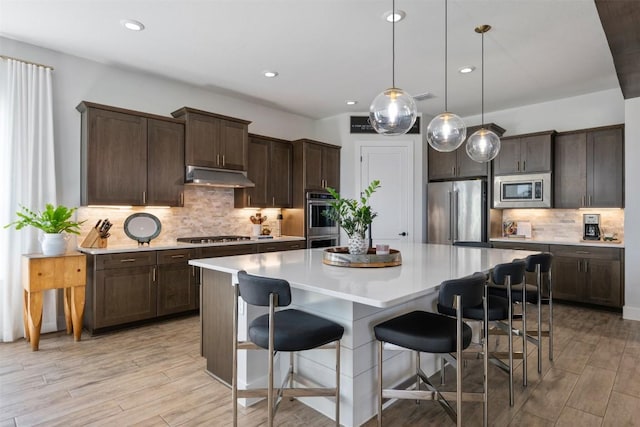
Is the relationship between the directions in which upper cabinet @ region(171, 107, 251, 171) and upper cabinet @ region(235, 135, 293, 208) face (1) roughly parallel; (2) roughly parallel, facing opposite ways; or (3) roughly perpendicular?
roughly parallel

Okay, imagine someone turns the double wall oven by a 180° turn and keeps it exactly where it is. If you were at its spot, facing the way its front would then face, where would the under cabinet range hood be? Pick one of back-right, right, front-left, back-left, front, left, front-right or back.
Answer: left

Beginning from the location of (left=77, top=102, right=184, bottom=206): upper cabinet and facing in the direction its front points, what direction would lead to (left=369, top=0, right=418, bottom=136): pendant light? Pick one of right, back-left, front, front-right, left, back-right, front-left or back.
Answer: front

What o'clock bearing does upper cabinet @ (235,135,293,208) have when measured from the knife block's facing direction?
The upper cabinet is roughly at 10 o'clock from the knife block.

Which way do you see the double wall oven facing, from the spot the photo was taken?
facing the viewer and to the right of the viewer

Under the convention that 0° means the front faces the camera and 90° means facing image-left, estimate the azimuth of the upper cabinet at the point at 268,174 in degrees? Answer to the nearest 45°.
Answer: approximately 315°

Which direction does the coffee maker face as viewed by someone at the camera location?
facing the viewer

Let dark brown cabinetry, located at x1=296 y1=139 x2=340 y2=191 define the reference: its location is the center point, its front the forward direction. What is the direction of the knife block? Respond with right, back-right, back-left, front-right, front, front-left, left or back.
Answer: right

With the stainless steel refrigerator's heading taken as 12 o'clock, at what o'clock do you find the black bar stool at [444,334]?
The black bar stool is roughly at 12 o'clock from the stainless steel refrigerator.

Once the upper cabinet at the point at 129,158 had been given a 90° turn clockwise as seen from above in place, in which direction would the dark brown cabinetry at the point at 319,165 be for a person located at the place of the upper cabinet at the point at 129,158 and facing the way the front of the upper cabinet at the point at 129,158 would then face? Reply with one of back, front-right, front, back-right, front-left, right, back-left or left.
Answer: back-left

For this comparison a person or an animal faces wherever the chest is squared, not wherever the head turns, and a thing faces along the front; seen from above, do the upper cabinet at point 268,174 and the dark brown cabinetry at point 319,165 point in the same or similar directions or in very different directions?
same or similar directions

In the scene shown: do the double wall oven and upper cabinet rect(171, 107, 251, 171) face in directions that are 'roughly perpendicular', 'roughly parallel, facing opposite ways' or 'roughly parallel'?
roughly parallel

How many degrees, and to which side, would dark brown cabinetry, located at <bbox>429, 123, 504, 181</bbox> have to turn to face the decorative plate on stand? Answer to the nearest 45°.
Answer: approximately 45° to its right

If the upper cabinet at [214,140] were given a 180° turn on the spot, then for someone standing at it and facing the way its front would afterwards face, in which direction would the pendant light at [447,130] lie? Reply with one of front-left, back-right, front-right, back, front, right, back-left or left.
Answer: back

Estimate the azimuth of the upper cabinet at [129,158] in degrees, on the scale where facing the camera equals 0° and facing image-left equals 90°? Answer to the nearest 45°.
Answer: approximately 315°

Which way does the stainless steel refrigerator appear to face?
toward the camera

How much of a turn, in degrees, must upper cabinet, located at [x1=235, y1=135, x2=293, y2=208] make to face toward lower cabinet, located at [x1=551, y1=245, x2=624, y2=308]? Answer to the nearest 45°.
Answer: approximately 45° to its left

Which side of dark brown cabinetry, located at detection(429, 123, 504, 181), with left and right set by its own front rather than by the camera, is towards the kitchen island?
front
